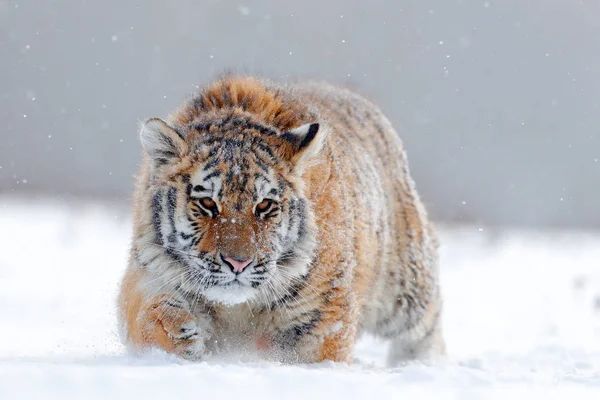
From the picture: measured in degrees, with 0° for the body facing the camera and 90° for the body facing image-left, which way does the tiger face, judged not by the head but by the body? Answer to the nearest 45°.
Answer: approximately 45°
